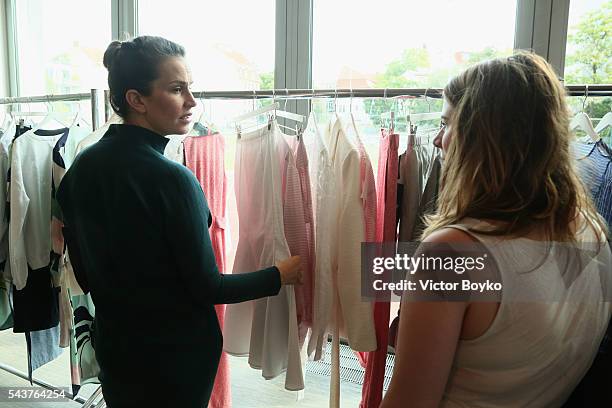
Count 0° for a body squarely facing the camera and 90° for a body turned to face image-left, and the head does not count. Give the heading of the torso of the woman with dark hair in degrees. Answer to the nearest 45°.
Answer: approximately 225°

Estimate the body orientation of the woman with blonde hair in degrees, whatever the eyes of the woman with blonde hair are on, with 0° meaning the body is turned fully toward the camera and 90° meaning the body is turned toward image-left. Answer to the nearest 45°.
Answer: approximately 135°

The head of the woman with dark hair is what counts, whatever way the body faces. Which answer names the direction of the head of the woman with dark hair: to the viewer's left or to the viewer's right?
to the viewer's right

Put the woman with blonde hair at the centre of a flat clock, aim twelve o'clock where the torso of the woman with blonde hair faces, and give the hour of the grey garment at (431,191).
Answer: The grey garment is roughly at 1 o'clock from the woman with blonde hair.

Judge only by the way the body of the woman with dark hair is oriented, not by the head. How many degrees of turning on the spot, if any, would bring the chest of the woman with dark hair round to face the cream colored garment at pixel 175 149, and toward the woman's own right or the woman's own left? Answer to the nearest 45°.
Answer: approximately 45° to the woman's own left

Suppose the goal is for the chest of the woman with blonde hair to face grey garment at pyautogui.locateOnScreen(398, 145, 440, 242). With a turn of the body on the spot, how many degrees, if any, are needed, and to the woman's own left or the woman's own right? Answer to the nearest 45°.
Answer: approximately 45° to the woman's own right

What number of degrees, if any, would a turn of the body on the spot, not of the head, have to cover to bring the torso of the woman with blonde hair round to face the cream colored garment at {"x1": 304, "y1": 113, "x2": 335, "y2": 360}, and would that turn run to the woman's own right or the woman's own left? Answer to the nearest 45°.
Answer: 0° — they already face it
